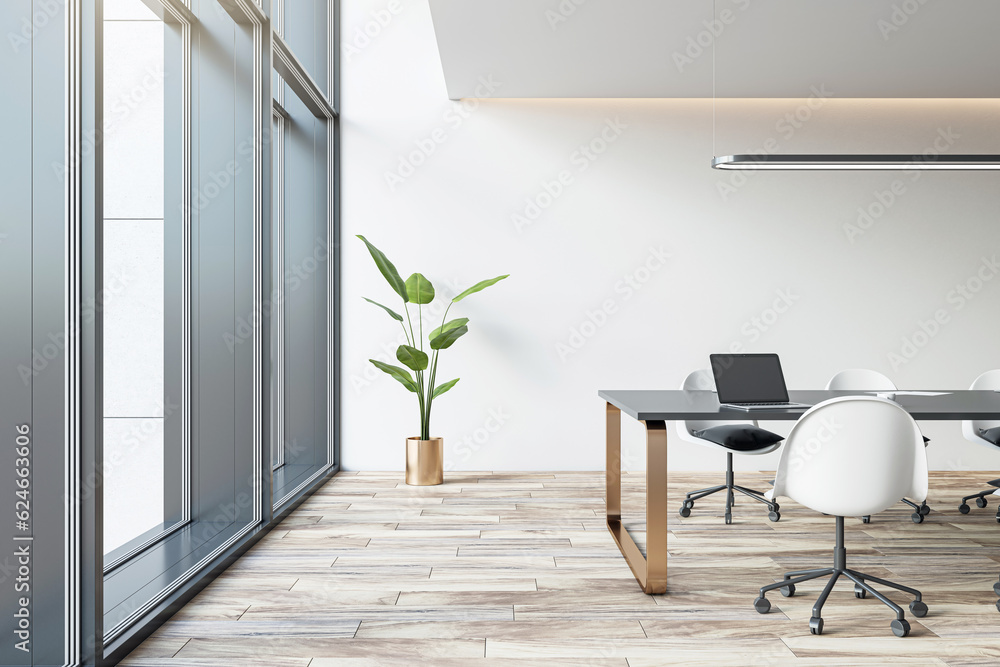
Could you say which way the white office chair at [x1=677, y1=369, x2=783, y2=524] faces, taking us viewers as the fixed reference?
facing the viewer and to the right of the viewer

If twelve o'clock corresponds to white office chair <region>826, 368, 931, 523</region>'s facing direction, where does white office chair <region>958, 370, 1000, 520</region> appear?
white office chair <region>958, 370, 1000, 520</region> is roughly at 10 o'clock from white office chair <region>826, 368, 931, 523</region>.

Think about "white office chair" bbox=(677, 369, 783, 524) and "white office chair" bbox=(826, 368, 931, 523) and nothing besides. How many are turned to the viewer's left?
0

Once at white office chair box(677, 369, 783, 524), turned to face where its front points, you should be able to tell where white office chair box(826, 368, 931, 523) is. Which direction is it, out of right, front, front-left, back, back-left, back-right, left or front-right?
left

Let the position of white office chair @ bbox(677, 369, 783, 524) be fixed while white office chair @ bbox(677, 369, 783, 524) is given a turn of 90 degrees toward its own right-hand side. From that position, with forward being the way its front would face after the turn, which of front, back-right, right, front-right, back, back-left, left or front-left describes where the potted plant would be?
front-right

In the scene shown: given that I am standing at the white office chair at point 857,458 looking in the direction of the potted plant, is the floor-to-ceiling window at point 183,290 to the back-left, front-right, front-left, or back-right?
front-left

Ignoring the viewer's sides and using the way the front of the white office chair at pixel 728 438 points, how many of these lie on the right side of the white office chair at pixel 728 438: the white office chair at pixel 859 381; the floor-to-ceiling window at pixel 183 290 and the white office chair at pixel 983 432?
1

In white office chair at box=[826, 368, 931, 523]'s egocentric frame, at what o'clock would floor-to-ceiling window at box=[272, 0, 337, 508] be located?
The floor-to-ceiling window is roughly at 4 o'clock from the white office chair.

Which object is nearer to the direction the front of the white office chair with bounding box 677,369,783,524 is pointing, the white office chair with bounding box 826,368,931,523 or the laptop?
the laptop

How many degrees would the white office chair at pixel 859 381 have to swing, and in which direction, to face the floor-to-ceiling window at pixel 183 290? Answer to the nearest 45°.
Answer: approximately 90° to its right

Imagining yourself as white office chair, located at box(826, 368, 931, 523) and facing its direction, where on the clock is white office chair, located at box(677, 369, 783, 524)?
white office chair, located at box(677, 369, 783, 524) is roughly at 3 o'clock from white office chair, located at box(826, 368, 931, 523).

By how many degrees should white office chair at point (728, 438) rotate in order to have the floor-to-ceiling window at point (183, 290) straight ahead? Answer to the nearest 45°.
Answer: approximately 90° to its right

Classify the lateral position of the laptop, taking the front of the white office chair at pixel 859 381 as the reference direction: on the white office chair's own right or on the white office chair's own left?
on the white office chair's own right
